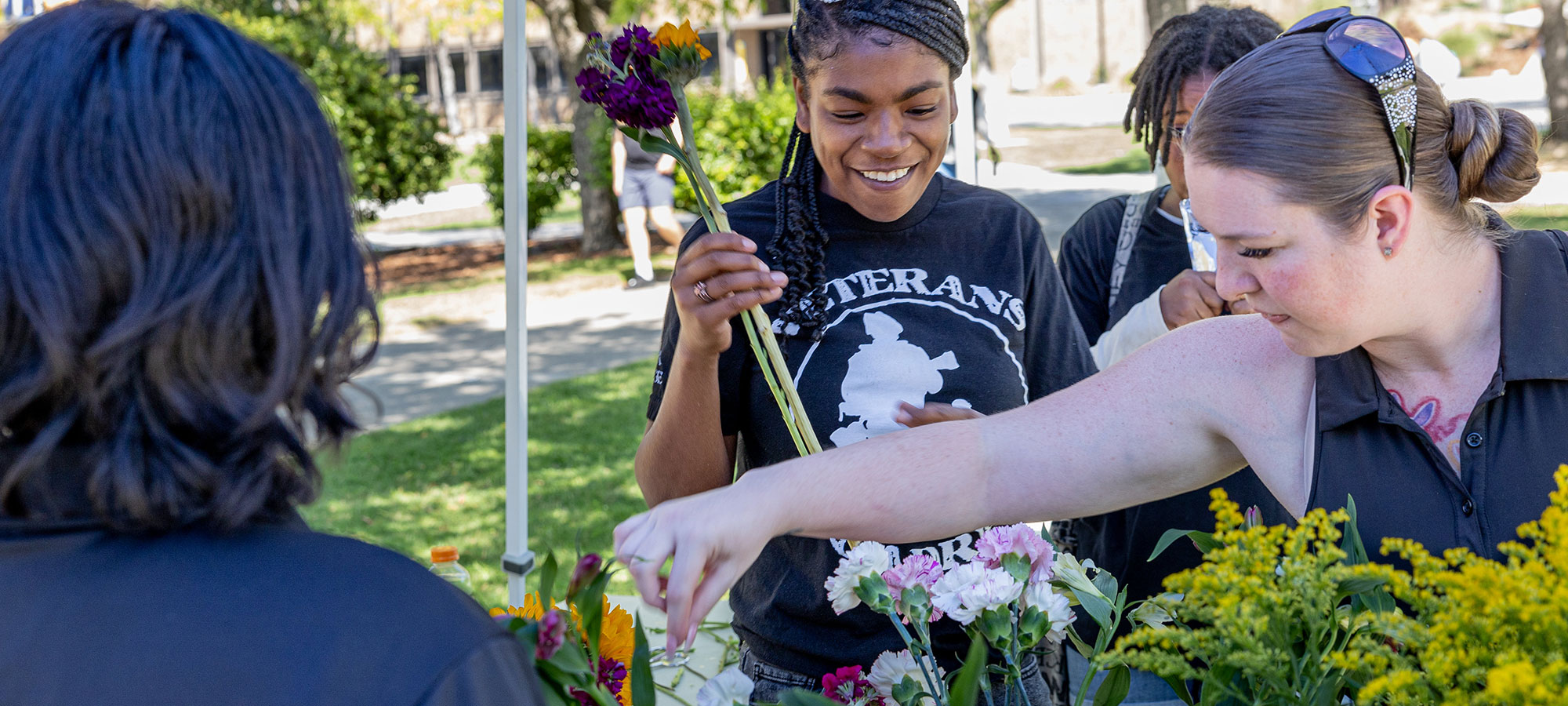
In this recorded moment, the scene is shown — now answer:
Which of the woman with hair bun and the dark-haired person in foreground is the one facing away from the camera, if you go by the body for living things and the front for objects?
the dark-haired person in foreground

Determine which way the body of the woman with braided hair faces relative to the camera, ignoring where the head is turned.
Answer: toward the camera

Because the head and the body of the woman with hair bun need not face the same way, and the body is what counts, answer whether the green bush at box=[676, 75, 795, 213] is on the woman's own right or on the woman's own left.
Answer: on the woman's own right

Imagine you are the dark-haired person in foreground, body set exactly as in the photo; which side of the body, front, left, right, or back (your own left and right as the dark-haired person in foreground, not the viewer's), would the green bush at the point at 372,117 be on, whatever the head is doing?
front

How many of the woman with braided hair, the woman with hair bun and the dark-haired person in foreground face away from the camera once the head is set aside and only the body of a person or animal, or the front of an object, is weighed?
1

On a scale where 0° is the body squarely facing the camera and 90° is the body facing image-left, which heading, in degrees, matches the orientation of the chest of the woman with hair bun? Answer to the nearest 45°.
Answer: approximately 45°

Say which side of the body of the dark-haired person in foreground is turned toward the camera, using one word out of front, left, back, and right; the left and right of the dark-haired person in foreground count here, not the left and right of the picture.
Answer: back

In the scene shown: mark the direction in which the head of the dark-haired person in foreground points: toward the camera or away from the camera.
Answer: away from the camera

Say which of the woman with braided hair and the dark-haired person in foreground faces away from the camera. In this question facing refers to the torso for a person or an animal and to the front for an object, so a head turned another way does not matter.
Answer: the dark-haired person in foreground

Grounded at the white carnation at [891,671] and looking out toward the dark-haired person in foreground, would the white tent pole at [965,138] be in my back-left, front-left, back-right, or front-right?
back-right

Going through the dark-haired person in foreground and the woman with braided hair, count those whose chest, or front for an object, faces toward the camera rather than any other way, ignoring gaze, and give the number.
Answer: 1
